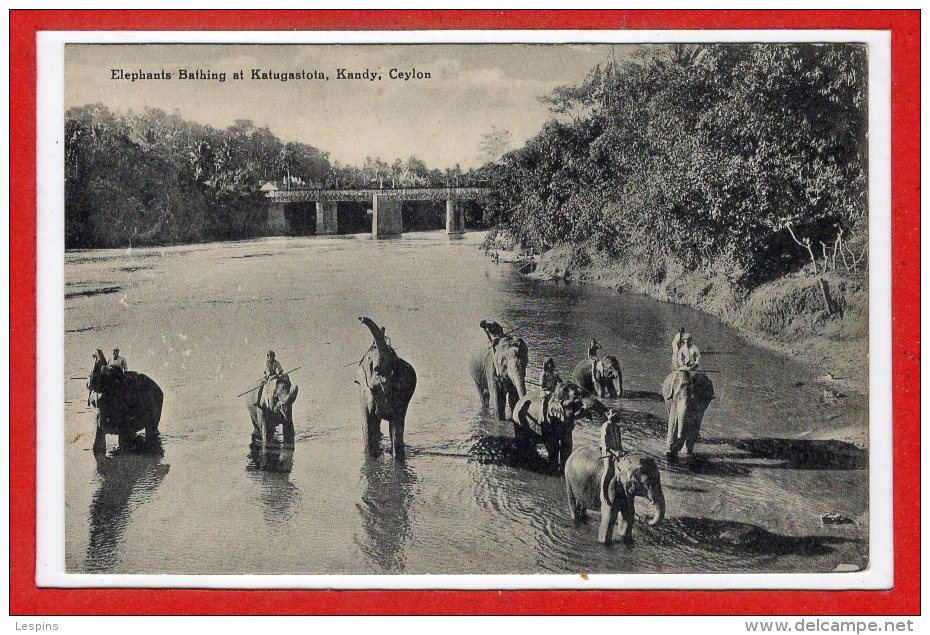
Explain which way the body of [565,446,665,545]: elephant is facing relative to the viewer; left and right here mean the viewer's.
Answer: facing the viewer and to the right of the viewer

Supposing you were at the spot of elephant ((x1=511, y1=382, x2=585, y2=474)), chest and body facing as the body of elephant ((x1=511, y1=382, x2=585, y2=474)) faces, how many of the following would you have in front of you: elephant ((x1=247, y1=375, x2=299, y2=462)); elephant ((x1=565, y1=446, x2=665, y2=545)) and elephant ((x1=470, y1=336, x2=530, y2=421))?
1

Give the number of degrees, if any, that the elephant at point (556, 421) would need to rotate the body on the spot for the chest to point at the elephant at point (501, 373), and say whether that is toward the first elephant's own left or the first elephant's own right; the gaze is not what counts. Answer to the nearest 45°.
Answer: approximately 180°

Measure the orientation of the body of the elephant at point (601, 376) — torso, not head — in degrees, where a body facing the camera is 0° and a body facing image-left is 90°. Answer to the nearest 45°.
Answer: approximately 315°

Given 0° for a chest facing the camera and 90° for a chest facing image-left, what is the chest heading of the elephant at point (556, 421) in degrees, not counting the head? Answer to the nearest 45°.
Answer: approximately 315°

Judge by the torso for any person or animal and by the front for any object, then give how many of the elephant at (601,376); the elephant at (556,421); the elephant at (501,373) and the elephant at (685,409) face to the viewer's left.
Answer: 0

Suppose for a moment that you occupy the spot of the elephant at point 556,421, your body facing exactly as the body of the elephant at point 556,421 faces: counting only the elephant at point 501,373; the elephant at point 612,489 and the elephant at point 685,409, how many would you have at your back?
1

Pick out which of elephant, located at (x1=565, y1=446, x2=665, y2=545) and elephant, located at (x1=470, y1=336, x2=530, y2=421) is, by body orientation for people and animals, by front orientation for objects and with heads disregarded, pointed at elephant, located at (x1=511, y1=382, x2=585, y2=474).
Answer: elephant, located at (x1=470, y1=336, x2=530, y2=421)

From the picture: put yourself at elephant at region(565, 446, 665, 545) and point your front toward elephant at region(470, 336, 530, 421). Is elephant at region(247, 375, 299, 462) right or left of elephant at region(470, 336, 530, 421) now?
left

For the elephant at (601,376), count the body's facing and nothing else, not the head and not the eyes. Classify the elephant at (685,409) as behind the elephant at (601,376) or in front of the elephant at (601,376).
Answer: in front

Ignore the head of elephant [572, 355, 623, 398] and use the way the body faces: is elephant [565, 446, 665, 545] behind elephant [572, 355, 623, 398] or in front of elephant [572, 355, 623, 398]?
in front
